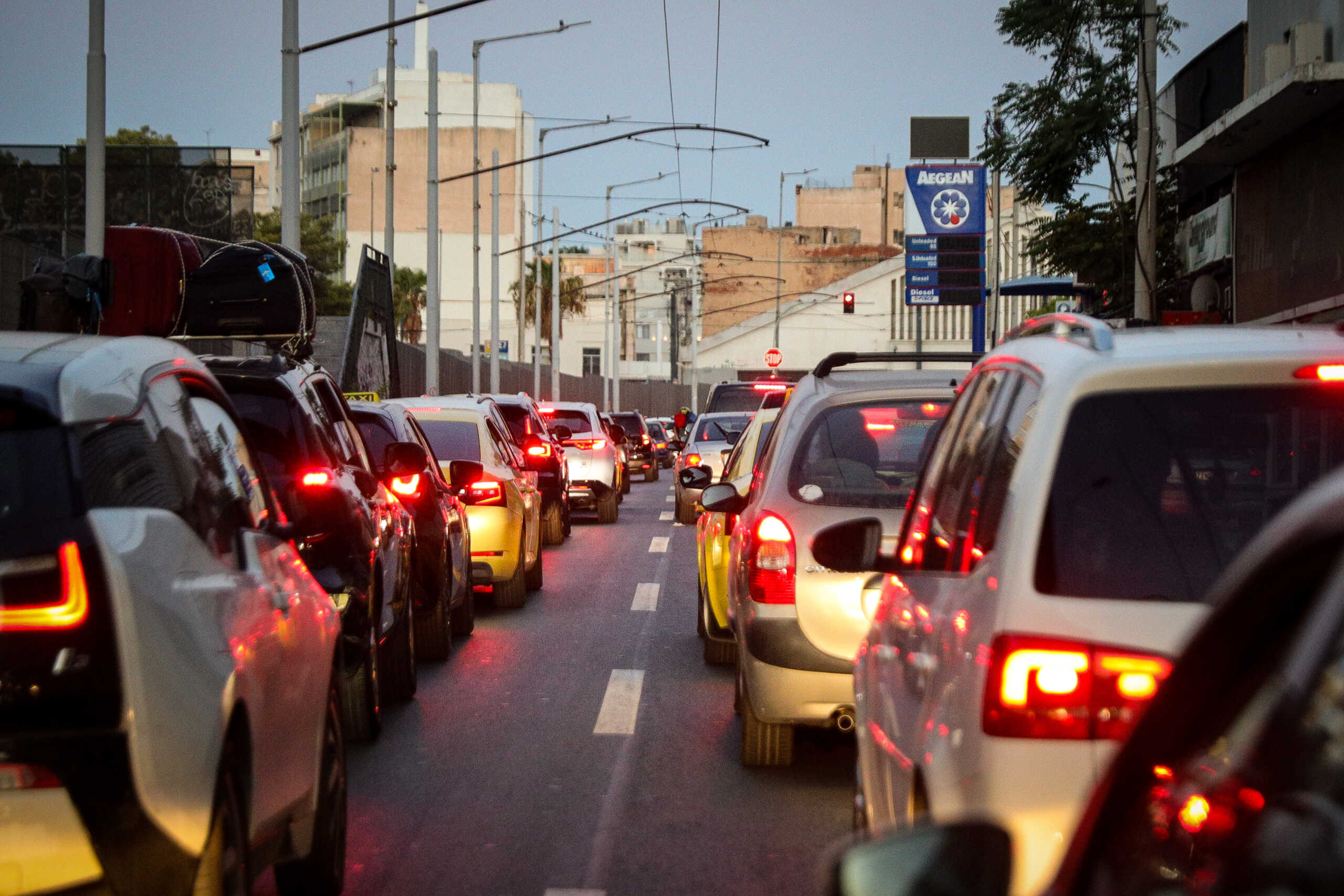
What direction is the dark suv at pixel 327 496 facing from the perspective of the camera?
away from the camera

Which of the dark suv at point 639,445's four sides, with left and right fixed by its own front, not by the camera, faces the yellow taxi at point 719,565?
back

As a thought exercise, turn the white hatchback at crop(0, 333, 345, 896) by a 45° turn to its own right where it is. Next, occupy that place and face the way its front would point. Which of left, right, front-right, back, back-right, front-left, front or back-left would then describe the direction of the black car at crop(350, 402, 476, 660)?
left

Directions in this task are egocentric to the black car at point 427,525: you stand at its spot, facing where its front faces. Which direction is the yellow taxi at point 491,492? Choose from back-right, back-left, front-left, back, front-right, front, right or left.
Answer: front

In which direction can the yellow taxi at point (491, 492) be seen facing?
away from the camera

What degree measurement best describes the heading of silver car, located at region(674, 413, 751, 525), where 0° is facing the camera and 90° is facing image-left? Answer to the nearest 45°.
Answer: approximately 180°

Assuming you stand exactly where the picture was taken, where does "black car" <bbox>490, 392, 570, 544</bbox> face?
facing away from the viewer

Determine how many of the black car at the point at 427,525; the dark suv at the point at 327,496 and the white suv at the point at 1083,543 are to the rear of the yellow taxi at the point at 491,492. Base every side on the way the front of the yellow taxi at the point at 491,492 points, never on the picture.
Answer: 3

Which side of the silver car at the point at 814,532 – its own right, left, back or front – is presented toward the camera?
back

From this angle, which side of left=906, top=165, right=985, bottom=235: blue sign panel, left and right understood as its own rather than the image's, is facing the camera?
front

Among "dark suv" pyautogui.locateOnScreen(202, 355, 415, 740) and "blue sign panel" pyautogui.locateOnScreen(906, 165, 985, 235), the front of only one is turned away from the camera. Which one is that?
the dark suv

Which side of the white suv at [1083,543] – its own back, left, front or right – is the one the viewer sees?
back

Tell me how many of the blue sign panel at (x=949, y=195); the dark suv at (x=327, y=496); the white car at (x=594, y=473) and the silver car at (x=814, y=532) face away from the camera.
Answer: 3

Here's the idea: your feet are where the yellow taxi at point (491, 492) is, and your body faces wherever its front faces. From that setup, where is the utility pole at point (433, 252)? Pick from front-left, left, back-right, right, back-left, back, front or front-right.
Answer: front

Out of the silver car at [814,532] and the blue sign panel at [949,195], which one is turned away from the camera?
the silver car

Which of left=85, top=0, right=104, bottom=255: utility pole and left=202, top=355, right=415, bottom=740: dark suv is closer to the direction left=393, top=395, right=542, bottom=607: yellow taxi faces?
the utility pole

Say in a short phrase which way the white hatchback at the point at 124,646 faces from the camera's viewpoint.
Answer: facing away from the viewer and to the right of the viewer

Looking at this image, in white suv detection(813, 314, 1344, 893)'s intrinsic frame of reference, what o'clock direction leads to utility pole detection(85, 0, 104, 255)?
The utility pole is roughly at 11 o'clock from the white suv.

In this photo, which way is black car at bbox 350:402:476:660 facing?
away from the camera

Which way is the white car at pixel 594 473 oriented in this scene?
away from the camera
